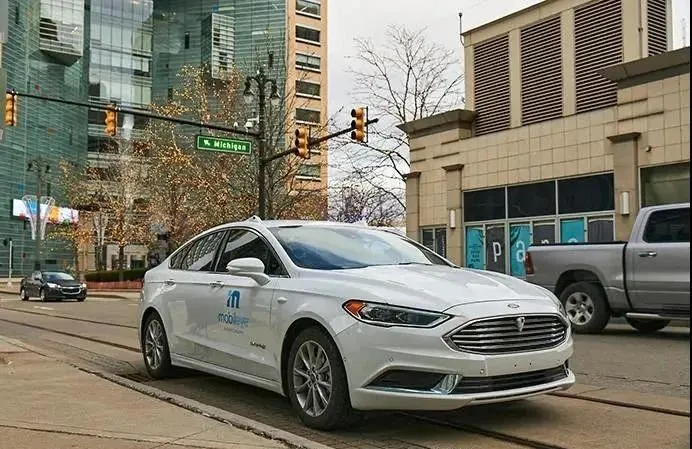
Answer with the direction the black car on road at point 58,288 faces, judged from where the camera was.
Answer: facing the viewer and to the right of the viewer

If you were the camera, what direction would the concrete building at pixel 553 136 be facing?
facing the viewer and to the left of the viewer

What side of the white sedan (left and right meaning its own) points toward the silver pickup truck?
left

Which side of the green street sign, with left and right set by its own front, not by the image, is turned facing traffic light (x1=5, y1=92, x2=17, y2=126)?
right

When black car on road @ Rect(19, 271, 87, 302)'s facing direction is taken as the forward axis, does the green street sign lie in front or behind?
in front

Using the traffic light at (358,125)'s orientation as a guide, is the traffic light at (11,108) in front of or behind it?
in front

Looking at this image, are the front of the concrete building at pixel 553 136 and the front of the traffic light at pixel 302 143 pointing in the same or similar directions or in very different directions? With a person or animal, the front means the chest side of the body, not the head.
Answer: same or similar directions

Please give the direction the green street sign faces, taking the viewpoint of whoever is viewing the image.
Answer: facing the viewer

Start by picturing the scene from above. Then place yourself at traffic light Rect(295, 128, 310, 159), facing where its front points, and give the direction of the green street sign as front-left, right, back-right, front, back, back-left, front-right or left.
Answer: front-right

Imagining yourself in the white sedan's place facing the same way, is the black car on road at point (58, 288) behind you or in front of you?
behind

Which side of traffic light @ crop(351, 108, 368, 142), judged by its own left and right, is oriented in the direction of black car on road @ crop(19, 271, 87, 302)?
right

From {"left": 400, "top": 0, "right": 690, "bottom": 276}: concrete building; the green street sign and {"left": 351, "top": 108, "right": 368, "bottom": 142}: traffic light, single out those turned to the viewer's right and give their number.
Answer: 0

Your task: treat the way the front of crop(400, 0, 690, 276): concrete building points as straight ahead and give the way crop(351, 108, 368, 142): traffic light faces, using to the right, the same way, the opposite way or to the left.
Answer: the same way
